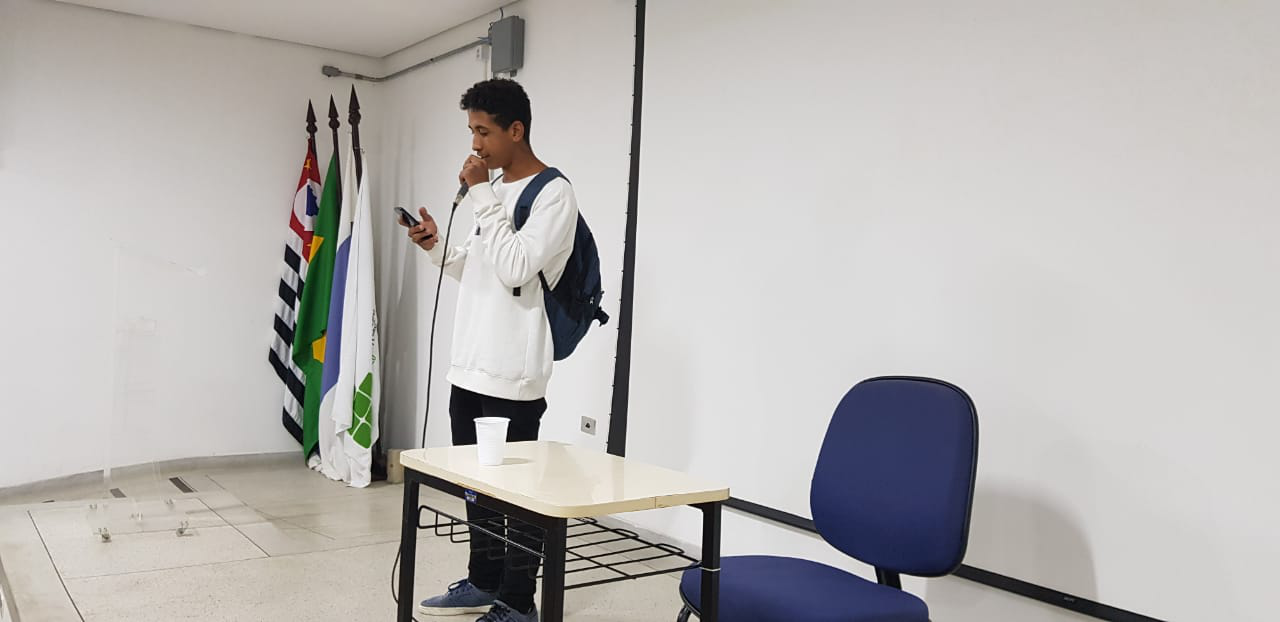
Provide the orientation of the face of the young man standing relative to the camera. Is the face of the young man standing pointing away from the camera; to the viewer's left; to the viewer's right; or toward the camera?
to the viewer's left

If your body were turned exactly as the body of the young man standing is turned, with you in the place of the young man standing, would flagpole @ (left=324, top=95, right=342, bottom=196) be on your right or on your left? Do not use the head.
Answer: on your right

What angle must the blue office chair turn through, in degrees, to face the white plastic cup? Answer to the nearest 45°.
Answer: approximately 45° to its right

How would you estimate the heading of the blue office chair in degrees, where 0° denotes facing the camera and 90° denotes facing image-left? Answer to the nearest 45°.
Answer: approximately 45°

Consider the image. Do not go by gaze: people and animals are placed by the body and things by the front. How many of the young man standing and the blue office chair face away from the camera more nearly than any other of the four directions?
0

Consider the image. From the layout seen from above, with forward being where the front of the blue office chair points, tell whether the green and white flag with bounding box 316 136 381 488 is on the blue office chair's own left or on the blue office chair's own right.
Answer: on the blue office chair's own right

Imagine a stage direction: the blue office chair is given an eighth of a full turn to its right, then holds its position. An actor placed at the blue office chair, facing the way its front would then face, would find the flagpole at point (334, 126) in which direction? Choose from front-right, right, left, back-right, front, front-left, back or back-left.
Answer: front-right

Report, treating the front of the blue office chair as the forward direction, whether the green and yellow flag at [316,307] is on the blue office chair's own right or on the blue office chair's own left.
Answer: on the blue office chair's own right
